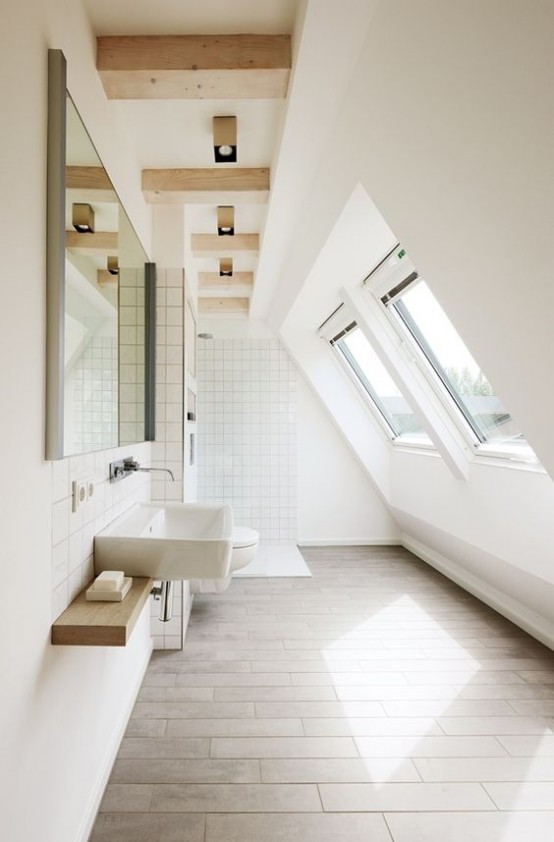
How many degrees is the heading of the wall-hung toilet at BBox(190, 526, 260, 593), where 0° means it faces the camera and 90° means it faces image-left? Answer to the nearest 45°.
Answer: approximately 270°

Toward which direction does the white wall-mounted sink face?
to the viewer's right

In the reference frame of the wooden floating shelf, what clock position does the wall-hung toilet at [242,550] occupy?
The wall-hung toilet is roughly at 10 o'clock from the wooden floating shelf.

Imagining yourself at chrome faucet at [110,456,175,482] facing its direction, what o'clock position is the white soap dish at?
The white soap dish is roughly at 3 o'clock from the chrome faucet.

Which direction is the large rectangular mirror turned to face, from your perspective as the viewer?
facing to the right of the viewer

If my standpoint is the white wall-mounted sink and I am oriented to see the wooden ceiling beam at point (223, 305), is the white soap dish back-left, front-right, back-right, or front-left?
back-left

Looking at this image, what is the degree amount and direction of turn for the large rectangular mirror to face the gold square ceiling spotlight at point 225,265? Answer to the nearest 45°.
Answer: approximately 45° to its left

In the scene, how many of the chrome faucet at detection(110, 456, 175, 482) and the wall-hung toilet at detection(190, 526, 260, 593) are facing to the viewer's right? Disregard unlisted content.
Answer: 2

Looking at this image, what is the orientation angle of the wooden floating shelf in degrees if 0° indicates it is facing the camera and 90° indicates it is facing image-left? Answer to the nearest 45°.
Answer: approximately 270°
